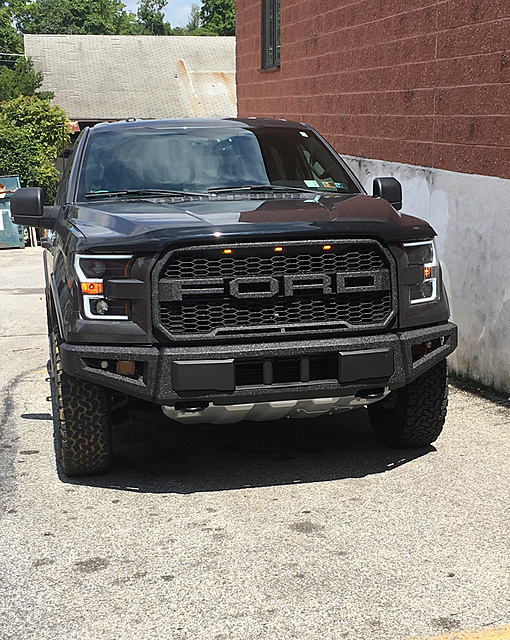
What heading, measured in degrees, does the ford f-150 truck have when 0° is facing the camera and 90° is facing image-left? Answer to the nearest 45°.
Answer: approximately 0°

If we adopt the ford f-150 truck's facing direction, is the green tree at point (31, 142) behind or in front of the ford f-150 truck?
behind
